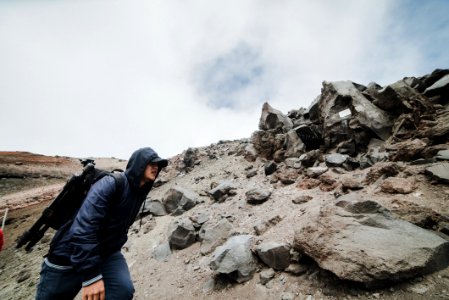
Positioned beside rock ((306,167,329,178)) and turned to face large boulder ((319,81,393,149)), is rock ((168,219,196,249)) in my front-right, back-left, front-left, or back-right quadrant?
back-left

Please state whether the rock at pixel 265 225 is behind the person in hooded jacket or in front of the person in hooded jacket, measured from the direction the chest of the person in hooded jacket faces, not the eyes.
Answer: in front

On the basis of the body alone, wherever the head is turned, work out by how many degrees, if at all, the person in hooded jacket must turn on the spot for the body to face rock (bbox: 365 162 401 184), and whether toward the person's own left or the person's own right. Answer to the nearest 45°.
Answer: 0° — they already face it

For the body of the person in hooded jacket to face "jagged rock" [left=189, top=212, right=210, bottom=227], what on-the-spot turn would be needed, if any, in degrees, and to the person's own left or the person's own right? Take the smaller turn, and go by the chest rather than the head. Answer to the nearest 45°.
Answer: approximately 45° to the person's own left

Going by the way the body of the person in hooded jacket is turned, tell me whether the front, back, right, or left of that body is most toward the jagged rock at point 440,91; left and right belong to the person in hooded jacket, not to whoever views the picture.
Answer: front

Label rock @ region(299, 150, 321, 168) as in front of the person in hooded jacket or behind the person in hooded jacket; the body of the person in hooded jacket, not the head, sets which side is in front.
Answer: in front

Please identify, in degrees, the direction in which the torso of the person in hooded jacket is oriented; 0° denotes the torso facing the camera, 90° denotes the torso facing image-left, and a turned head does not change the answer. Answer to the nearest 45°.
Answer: approximately 270°

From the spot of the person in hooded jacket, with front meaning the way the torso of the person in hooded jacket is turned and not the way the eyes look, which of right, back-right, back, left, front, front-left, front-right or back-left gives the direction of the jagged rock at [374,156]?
front

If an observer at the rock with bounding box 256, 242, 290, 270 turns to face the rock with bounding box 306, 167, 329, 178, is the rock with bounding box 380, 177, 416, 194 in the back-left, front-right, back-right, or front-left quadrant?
front-right

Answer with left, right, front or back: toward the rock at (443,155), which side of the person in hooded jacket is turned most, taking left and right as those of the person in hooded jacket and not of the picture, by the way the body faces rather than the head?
front

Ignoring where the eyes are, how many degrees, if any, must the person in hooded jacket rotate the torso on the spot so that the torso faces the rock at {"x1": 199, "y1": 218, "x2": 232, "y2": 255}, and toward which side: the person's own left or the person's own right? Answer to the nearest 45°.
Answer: approximately 45° to the person's own left

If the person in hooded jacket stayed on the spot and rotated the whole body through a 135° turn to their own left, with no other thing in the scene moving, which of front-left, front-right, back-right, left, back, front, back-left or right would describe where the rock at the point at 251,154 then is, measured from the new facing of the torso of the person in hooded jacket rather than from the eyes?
right

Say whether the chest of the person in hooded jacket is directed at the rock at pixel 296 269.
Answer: yes

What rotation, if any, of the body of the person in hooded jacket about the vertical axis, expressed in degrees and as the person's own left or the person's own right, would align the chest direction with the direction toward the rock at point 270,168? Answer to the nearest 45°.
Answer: approximately 45° to the person's own left

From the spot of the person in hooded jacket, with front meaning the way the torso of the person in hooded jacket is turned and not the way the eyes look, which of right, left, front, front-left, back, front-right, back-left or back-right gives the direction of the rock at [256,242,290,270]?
front
